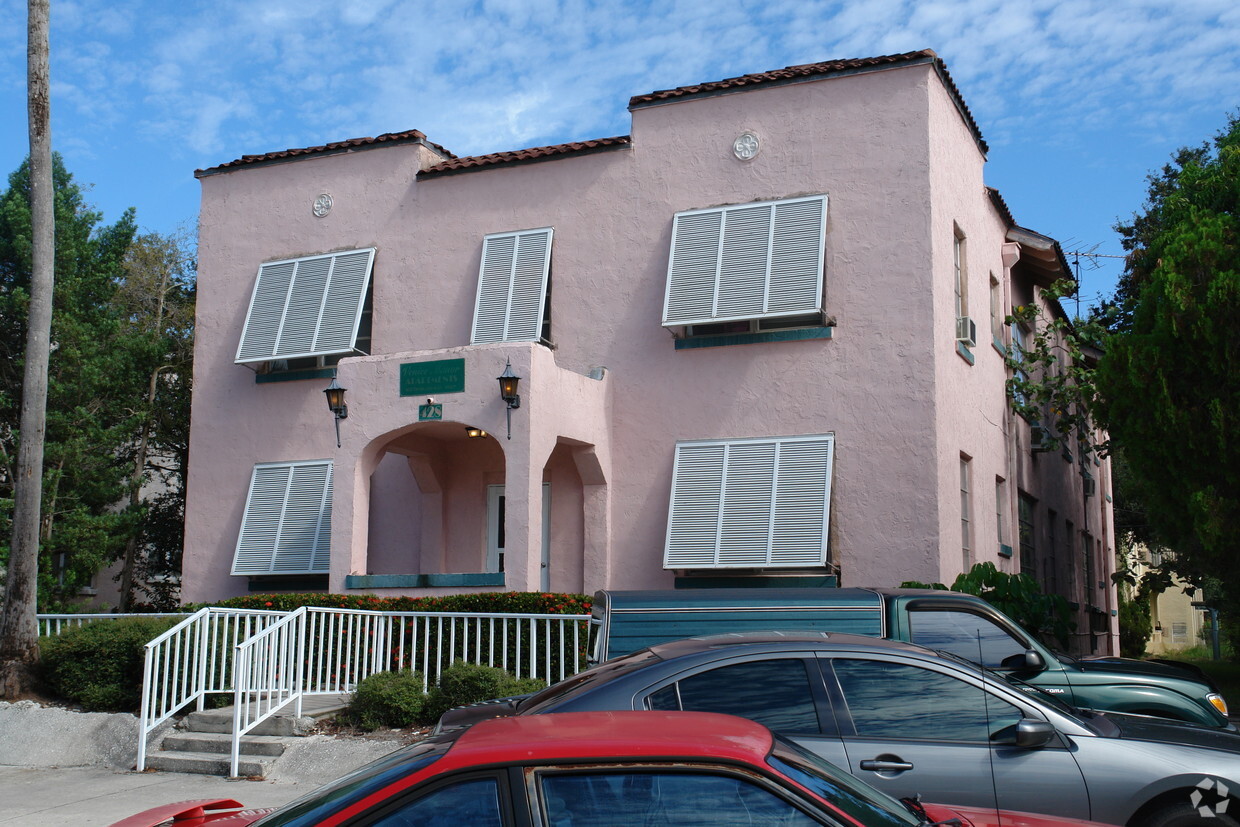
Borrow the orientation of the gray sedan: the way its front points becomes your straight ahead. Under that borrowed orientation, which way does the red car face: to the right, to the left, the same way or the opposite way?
the same way

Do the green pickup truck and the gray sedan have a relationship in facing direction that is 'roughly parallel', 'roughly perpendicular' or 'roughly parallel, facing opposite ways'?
roughly parallel

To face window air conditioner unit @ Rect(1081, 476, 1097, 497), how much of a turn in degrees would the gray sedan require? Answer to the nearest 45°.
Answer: approximately 90° to its left

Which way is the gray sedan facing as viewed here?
to the viewer's right

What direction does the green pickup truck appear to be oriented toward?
to the viewer's right

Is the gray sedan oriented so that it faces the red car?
no

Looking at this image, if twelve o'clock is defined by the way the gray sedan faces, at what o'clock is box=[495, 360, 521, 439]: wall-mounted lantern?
The wall-mounted lantern is roughly at 8 o'clock from the gray sedan.

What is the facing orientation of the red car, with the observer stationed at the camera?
facing to the right of the viewer

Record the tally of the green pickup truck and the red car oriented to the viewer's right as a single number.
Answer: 2

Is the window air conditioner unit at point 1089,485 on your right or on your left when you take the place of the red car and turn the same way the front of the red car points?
on your left

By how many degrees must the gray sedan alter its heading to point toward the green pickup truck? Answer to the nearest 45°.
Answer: approximately 90° to its left

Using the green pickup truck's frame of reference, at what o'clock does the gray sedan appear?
The gray sedan is roughly at 3 o'clock from the green pickup truck.

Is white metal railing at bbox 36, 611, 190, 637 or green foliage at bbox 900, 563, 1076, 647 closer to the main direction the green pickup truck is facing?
the green foliage

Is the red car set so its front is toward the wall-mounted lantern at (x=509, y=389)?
no
